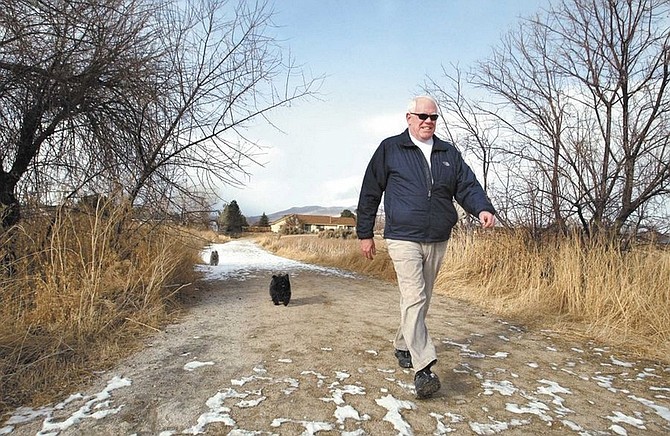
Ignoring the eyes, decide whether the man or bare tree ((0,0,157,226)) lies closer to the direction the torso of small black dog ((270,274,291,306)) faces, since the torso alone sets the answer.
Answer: the man

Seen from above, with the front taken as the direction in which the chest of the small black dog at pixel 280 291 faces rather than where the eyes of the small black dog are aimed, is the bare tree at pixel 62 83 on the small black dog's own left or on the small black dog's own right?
on the small black dog's own right

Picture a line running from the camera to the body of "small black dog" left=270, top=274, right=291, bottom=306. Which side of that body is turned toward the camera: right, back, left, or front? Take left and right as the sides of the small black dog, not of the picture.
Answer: front

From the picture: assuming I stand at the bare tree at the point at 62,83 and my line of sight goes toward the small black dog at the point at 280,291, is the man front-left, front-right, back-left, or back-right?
front-right

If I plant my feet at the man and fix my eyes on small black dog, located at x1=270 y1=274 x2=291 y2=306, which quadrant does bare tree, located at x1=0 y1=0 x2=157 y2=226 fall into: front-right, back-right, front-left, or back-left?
front-left

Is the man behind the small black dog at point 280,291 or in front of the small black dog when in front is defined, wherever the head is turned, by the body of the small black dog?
in front
